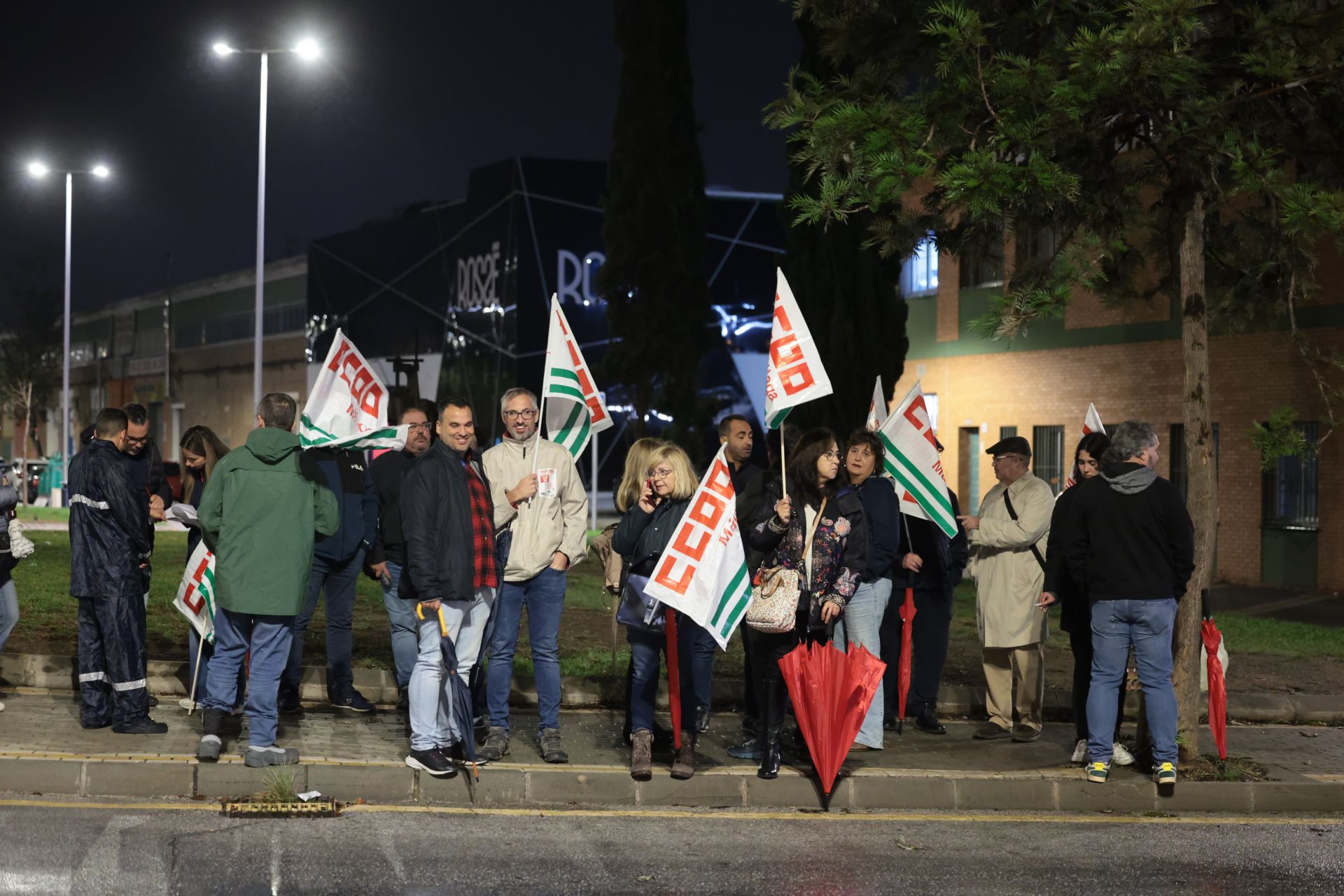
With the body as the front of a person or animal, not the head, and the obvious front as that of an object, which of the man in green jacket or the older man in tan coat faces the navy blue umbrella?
the older man in tan coat

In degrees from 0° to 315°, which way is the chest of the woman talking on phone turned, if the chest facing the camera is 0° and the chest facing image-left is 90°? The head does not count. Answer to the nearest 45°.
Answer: approximately 0°

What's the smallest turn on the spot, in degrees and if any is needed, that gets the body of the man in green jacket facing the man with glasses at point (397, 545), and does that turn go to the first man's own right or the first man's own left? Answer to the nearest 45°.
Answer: approximately 45° to the first man's own right

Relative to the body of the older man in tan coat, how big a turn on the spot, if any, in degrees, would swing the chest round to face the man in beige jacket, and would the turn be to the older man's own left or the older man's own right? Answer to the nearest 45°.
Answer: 0° — they already face them

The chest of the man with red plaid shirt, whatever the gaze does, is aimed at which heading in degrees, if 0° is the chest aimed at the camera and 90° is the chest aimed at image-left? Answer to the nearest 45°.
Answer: approximately 315°

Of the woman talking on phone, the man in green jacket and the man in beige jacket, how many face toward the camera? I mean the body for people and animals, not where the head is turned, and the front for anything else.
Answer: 2

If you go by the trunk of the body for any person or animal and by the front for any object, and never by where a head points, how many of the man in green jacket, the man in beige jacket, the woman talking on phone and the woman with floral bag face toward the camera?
3

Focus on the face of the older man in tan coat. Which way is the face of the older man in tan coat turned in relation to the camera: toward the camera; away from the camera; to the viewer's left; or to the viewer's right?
to the viewer's left

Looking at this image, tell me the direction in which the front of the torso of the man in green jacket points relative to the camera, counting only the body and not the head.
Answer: away from the camera

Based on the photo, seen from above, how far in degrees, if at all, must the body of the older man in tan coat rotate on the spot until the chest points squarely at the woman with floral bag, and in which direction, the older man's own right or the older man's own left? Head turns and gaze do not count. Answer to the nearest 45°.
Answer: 0° — they already face them

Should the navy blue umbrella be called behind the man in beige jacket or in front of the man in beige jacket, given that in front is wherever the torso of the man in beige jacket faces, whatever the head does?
in front
